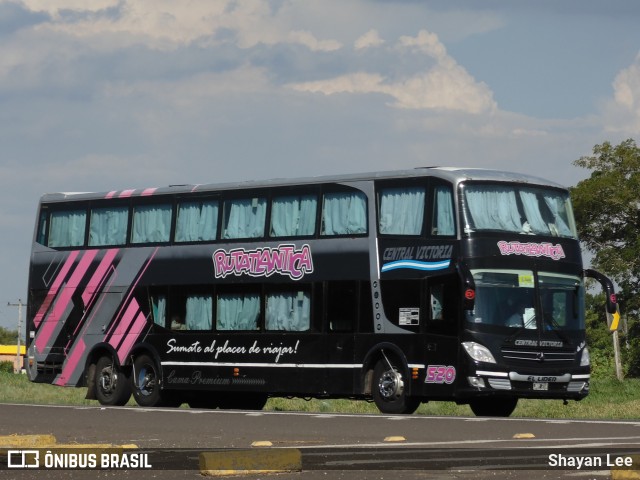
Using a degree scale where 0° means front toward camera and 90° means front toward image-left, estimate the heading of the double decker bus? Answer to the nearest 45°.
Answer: approximately 315°
